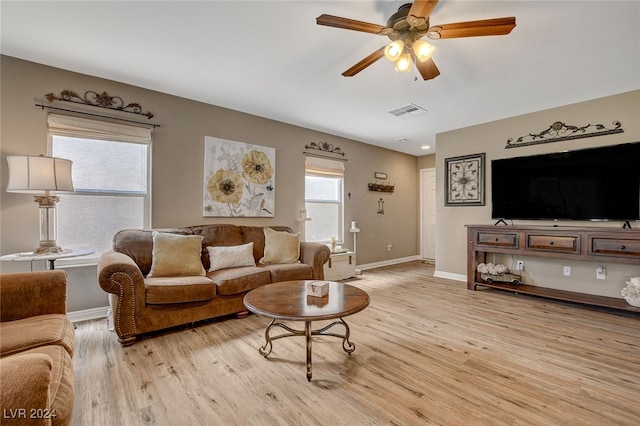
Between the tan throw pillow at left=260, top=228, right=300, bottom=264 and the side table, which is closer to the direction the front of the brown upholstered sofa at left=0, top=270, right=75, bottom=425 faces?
the tan throw pillow

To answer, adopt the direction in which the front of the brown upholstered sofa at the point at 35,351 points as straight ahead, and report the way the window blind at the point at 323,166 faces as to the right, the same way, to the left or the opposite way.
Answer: to the right

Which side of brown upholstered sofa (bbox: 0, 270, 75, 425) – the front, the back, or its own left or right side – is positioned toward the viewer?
right

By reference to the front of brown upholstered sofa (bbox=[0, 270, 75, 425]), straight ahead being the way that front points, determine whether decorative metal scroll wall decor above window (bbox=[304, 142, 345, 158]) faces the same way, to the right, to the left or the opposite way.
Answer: to the right

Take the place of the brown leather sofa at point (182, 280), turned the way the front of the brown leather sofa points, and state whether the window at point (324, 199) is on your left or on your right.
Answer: on your left

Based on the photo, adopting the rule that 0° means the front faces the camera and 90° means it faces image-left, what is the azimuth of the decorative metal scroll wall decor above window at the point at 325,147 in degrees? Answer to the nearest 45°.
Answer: approximately 315°
